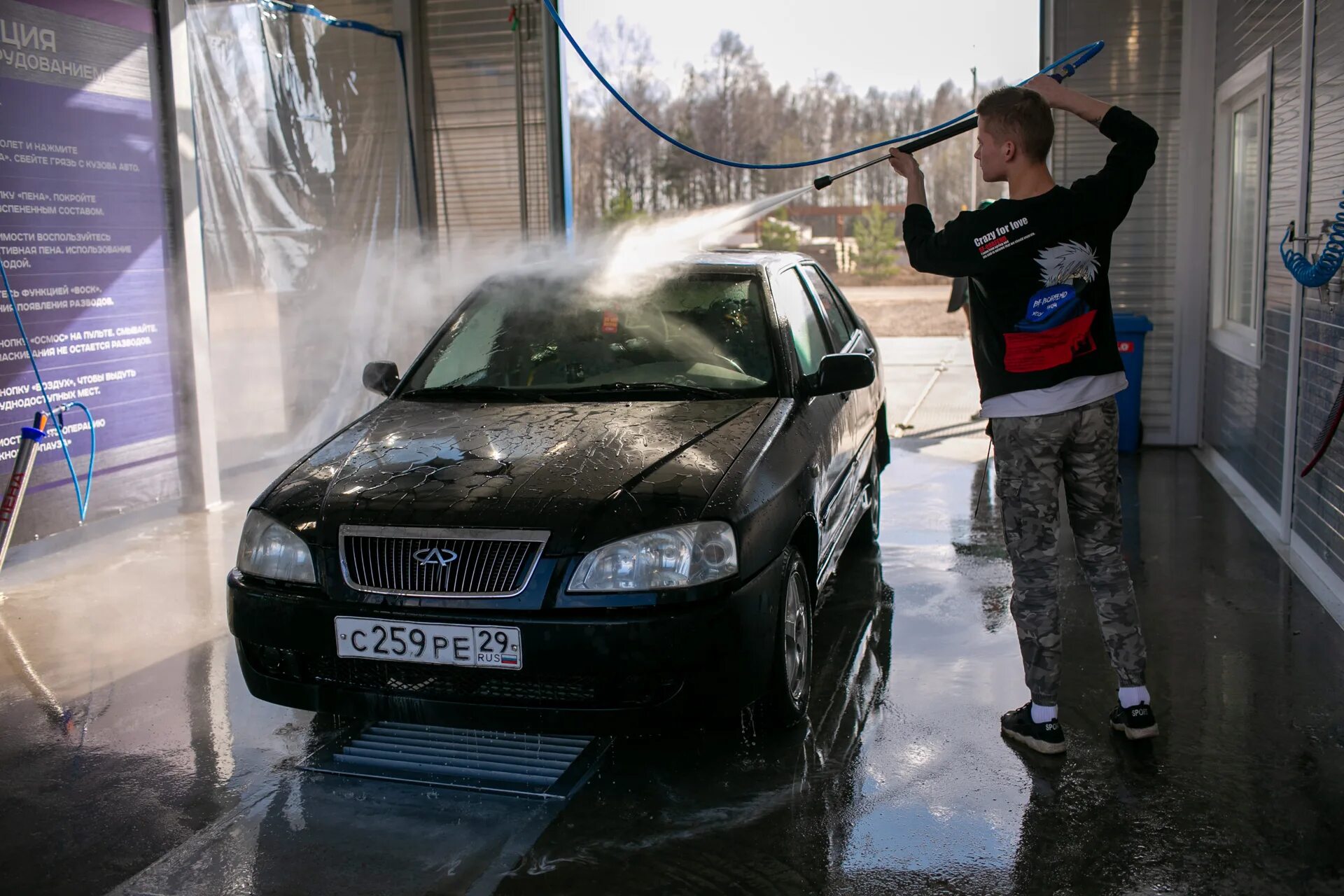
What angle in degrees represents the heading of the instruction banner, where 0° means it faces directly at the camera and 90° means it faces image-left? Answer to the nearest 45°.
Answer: approximately 315°

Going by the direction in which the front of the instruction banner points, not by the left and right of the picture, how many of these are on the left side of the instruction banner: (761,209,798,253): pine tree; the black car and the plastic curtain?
2

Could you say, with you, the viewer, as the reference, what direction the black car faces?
facing the viewer and to the left of the viewer

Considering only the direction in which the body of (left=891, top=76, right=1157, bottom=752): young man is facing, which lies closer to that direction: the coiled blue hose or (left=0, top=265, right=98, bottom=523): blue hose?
the blue hose

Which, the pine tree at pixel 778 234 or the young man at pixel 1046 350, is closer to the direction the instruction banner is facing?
the young man

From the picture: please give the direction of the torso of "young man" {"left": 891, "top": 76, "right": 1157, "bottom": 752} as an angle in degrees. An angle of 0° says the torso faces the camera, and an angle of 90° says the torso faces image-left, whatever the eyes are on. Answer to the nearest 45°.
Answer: approximately 135°

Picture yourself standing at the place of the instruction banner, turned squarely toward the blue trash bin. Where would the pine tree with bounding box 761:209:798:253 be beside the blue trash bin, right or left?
left

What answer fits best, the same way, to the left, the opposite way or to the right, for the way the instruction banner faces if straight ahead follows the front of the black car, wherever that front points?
to the left

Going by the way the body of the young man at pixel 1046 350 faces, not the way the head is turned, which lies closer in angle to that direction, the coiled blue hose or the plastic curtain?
the plastic curtain

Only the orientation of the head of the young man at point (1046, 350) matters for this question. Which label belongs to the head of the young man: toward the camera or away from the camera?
away from the camera

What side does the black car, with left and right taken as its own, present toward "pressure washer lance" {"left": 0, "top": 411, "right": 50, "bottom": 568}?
right

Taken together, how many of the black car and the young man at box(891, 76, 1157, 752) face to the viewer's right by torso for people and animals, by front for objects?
0

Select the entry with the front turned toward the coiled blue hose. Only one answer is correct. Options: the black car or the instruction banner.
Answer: the instruction banner

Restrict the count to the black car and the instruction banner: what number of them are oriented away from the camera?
0

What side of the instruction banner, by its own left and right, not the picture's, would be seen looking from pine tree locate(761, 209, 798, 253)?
left

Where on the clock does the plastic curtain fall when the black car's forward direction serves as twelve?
The plastic curtain is roughly at 4 o'clock from the black car.
